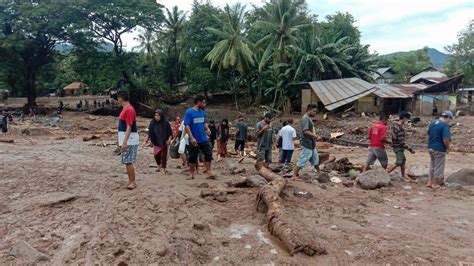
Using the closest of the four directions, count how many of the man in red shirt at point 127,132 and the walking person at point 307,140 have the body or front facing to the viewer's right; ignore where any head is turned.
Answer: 1

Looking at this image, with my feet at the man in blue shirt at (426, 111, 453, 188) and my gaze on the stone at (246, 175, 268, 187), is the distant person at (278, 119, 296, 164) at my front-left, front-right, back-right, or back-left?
front-right

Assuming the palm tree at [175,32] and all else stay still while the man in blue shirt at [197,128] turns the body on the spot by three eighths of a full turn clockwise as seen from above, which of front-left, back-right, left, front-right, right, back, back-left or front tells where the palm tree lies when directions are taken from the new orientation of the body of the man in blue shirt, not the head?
right

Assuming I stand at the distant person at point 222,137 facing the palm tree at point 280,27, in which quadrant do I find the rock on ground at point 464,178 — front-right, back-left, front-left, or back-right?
back-right
